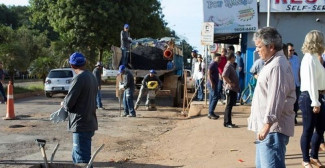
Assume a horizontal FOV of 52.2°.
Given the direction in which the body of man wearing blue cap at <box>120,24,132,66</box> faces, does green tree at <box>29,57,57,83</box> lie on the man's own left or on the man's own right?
on the man's own left

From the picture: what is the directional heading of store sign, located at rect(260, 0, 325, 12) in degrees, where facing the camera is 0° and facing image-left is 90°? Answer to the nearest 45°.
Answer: approximately 0°

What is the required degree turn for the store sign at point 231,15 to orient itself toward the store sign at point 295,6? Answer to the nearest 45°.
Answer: approximately 90° to its left

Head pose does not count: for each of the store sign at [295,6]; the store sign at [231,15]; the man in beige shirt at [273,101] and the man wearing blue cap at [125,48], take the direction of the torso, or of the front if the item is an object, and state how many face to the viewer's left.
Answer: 1

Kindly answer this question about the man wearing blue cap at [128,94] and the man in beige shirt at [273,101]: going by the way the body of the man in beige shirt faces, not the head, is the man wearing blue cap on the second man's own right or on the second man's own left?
on the second man's own right

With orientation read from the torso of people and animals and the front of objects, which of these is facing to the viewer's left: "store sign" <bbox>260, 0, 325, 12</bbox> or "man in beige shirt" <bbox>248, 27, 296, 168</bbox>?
the man in beige shirt

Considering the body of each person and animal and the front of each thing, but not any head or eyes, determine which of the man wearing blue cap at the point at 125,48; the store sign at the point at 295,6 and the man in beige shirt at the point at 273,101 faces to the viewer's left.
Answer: the man in beige shirt

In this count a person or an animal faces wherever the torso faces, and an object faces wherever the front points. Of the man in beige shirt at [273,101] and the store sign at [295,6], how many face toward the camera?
1

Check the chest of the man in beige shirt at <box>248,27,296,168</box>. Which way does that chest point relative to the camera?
to the viewer's left

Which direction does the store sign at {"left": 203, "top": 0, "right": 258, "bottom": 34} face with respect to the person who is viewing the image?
facing the viewer
